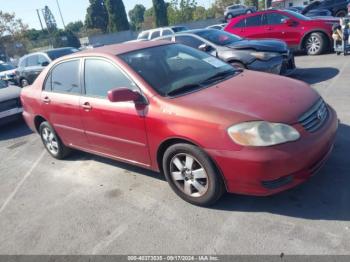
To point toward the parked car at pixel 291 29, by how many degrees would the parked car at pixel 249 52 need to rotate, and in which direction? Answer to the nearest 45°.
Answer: approximately 90° to its left

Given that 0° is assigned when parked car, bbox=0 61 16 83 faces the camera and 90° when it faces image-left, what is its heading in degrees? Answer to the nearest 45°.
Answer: approximately 315°

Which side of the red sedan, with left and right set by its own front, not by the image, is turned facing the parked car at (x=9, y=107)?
back

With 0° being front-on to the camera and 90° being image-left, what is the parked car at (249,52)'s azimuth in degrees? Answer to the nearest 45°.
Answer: approximately 315°

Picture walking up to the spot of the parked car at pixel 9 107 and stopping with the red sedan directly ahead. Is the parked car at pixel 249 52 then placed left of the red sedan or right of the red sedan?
left

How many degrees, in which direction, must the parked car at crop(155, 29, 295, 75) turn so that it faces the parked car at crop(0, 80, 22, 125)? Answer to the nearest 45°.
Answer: approximately 135° to its right
